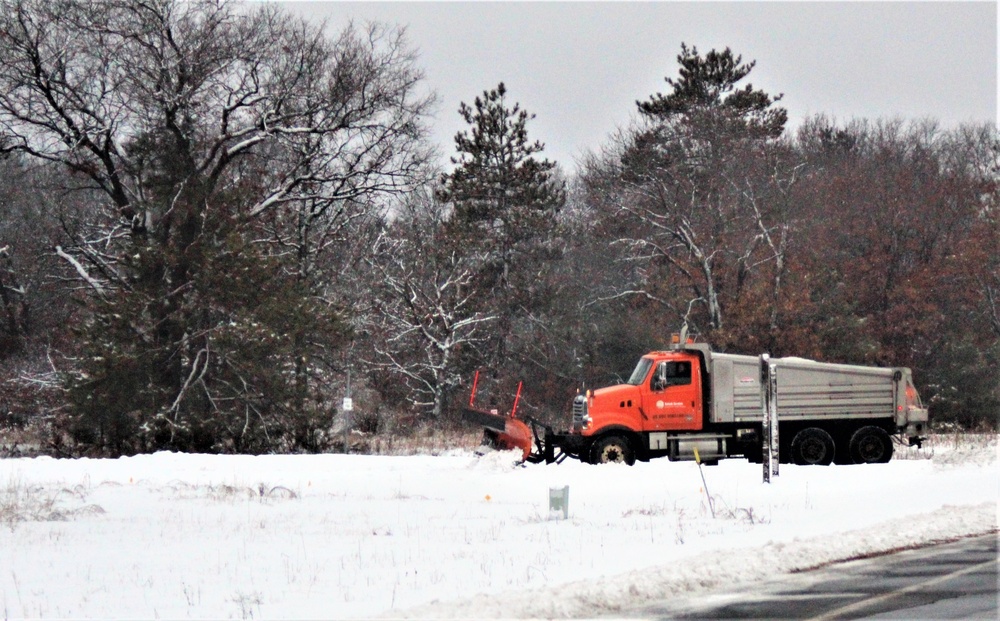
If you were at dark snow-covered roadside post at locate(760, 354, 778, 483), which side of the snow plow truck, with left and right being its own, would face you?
left

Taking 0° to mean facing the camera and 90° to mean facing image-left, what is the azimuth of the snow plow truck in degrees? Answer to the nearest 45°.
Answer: approximately 90°
